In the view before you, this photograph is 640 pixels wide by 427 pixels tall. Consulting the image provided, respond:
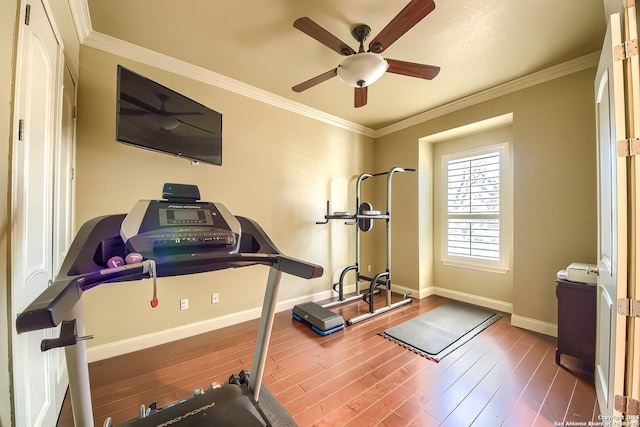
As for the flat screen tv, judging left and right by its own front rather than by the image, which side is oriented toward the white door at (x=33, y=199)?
right

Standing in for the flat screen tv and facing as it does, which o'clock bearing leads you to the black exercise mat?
The black exercise mat is roughly at 11 o'clock from the flat screen tv.

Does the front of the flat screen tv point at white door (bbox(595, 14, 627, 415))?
yes

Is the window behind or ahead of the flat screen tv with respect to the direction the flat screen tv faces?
ahead

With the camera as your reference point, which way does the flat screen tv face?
facing the viewer and to the right of the viewer

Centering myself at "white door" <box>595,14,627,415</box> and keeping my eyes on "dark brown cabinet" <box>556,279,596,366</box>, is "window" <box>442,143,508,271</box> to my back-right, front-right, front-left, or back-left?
front-left

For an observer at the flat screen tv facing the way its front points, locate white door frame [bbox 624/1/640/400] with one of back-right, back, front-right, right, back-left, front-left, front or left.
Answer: front

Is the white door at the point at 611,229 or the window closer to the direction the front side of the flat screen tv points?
the white door

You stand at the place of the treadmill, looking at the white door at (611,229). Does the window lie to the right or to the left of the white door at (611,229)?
left

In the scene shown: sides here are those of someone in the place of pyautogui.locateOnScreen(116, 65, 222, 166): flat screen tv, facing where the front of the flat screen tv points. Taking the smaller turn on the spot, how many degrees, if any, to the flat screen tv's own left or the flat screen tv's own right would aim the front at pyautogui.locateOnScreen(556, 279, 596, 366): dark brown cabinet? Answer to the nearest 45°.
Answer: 0° — it already faces it
